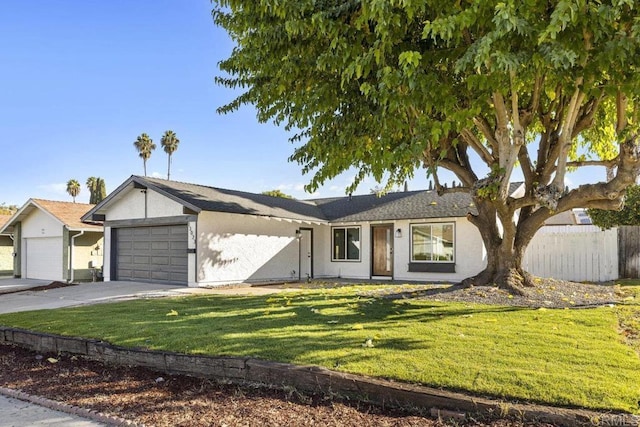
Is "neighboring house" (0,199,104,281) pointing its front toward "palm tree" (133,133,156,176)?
no

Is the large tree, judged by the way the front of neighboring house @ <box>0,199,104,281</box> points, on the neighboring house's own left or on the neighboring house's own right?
on the neighboring house's own left

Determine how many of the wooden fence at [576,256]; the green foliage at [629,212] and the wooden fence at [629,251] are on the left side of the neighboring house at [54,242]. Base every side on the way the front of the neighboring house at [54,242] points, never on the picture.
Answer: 3

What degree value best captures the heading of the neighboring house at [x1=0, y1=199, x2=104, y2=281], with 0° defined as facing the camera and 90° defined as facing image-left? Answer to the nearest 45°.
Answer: approximately 45°

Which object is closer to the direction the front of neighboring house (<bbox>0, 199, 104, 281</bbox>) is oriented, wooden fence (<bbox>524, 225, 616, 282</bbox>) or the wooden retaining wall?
the wooden retaining wall

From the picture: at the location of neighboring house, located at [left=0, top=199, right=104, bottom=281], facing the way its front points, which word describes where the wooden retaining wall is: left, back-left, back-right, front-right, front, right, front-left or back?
front-left

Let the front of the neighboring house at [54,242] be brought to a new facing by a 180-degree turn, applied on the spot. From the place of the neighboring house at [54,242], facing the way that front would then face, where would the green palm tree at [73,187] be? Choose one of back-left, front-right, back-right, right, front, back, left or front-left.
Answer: front-left

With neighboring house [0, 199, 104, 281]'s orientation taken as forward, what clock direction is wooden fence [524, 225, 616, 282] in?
The wooden fence is roughly at 9 o'clock from the neighboring house.

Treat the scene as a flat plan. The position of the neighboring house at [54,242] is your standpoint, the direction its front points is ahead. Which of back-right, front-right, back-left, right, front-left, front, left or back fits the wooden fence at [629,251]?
left

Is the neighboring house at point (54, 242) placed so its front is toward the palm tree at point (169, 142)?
no

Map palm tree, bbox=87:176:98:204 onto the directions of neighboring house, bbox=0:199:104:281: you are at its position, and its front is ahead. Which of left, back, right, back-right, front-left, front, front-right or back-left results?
back-right
